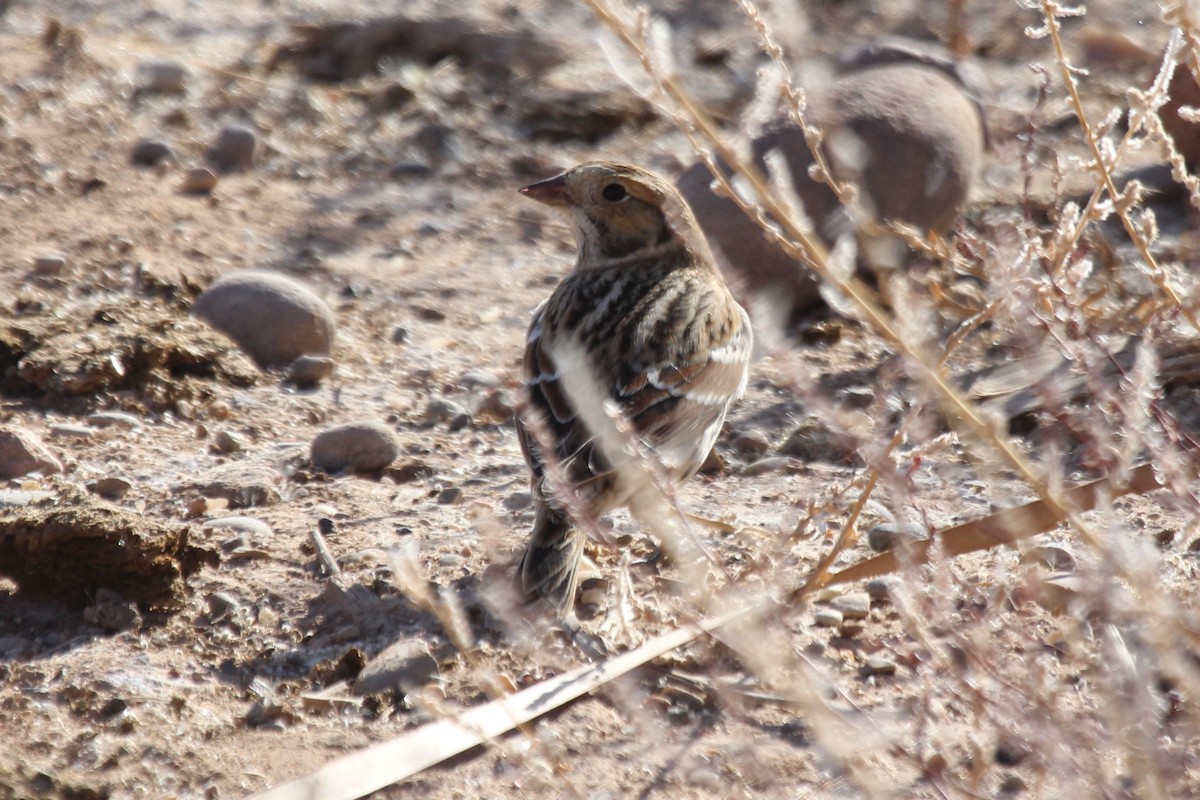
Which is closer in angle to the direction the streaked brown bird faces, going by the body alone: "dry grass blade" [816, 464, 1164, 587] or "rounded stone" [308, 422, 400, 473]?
the rounded stone

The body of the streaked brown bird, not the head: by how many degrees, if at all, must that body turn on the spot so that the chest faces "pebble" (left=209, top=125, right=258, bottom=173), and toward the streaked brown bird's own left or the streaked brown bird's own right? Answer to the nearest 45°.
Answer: approximately 45° to the streaked brown bird's own left

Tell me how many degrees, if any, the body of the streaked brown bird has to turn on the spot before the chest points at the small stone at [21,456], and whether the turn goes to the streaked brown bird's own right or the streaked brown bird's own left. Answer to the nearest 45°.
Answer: approximately 90° to the streaked brown bird's own left

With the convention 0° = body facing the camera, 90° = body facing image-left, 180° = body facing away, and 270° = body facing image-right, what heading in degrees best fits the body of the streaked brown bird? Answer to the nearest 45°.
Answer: approximately 180°

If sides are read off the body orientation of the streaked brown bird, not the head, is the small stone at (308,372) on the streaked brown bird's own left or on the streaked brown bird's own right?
on the streaked brown bird's own left

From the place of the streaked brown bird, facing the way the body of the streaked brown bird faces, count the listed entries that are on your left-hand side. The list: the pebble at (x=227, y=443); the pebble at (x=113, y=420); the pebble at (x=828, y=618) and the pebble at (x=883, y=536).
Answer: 2

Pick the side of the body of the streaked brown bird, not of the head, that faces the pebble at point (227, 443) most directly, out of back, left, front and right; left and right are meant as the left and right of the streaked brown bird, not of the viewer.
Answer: left

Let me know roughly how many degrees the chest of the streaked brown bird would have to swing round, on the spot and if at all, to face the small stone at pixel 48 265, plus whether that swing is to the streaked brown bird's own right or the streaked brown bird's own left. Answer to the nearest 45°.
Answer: approximately 45° to the streaked brown bird's own left

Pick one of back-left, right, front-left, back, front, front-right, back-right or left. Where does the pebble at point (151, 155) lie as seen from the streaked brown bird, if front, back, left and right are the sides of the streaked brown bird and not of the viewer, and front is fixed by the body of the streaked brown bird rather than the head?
front-left

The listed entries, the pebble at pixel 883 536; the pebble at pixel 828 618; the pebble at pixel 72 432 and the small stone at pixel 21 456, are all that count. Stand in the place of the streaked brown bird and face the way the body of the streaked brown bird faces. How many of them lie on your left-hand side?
2

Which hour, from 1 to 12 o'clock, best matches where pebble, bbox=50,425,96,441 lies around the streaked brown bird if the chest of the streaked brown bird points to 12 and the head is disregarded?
The pebble is roughly at 9 o'clock from the streaked brown bird.

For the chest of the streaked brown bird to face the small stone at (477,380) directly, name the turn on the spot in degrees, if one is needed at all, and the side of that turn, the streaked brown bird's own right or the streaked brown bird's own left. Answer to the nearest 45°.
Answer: approximately 45° to the streaked brown bird's own left

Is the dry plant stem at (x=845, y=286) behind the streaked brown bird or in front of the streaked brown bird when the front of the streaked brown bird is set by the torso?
behind

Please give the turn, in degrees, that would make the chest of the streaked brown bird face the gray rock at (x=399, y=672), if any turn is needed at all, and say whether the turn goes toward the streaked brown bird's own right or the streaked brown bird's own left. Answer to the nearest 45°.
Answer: approximately 180°
